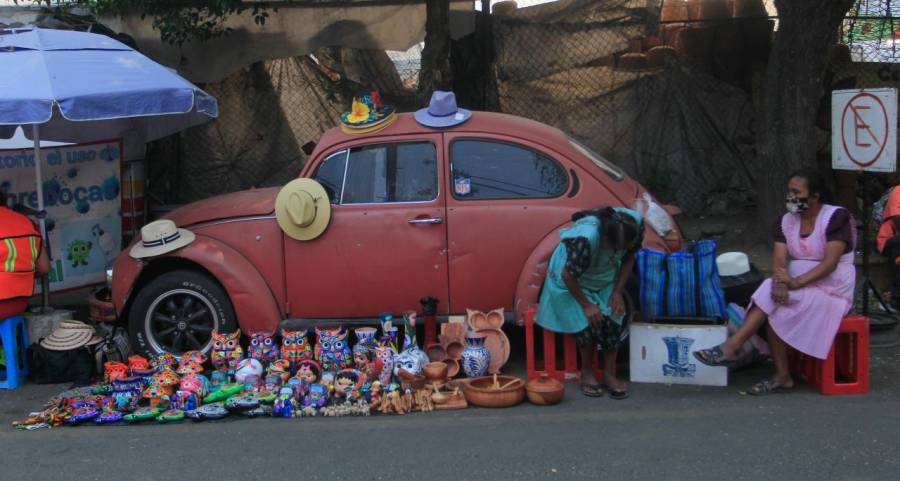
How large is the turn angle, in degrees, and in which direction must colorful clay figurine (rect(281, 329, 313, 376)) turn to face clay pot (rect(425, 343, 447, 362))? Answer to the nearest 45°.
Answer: approximately 90° to its left

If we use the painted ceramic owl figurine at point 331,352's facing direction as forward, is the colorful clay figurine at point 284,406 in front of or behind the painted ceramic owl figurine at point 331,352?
in front

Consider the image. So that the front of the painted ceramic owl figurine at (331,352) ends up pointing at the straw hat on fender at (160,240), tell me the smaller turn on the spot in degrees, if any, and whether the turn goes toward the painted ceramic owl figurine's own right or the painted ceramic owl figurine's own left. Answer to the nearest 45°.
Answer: approximately 90° to the painted ceramic owl figurine's own right

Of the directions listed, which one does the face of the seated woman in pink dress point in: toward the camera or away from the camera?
toward the camera

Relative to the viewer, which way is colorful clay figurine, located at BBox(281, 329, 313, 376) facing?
toward the camera

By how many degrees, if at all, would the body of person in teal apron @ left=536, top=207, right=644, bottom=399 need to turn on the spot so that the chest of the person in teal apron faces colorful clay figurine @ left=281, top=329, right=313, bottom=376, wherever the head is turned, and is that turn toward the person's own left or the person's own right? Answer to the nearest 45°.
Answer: approximately 135° to the person's own right

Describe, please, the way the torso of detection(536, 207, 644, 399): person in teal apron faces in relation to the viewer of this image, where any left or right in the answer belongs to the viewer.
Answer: facing the viewer and to the right of the viewer

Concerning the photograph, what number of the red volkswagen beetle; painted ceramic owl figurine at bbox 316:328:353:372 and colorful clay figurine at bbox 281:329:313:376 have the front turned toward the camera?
2

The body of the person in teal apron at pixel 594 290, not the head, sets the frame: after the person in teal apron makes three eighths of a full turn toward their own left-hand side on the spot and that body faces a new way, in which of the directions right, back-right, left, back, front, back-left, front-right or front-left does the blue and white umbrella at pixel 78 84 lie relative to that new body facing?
left

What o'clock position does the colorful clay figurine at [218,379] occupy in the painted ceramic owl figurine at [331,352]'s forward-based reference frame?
The colorful clay figurine is roughly at 3 o'clock from the painted ceramic owl figurine.

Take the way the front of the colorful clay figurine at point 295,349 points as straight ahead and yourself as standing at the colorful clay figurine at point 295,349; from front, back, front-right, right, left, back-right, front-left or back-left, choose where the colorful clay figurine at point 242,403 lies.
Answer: front-right

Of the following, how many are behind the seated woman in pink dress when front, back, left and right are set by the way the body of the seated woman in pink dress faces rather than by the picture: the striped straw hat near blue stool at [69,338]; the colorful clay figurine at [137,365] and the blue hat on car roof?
0

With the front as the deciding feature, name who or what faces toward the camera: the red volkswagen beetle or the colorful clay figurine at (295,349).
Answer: the colorful clay figurine

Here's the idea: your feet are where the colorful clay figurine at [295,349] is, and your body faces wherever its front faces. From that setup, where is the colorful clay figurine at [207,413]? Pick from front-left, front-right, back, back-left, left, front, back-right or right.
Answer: front-right
